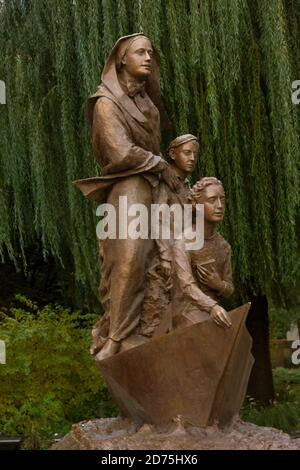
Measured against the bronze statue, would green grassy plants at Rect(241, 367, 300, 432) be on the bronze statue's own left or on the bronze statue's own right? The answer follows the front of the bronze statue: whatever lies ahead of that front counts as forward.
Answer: on the bronze statue's own left

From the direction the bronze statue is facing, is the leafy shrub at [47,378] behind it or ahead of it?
behind

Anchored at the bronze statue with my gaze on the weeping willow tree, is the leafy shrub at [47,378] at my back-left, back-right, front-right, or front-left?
front-left

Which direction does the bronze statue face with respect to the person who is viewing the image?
facing the viewer and to the right of the viewer

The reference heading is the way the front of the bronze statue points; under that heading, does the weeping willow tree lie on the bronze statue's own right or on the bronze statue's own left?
on the bronze statue's own left

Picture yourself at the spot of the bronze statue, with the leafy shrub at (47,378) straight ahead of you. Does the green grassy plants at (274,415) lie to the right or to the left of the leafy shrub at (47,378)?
right
